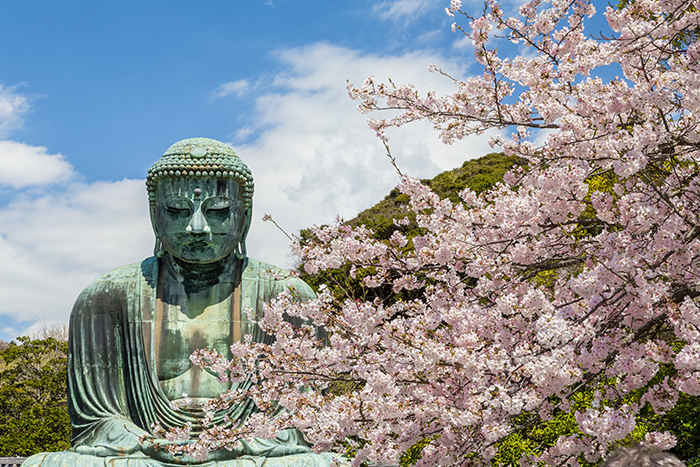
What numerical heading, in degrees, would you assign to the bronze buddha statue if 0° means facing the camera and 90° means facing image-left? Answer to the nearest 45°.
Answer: approximately 0°

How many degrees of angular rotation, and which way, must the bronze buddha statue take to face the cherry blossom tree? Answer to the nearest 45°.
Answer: approximately 45° to its left
